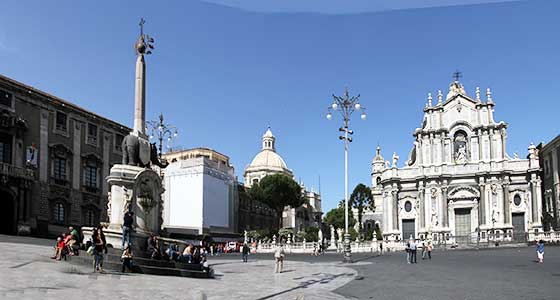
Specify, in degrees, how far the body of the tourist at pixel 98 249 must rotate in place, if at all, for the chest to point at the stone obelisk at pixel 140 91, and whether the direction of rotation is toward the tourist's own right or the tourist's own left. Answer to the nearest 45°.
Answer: approximately 180°

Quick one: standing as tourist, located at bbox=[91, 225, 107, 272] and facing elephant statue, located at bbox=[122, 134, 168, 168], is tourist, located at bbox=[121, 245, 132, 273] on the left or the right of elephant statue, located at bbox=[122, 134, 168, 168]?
right

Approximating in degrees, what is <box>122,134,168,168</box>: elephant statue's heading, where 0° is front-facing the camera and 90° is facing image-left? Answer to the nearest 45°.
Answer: approximately 270°

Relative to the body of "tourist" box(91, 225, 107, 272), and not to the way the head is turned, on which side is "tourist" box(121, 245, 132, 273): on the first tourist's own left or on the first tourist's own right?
on the first tourist's own left

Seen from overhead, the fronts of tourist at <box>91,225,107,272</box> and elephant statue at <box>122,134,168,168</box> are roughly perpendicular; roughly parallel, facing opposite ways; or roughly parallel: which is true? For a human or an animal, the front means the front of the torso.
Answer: roughly perpendicular

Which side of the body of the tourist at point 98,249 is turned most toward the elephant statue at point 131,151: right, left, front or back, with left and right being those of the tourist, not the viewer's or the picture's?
back

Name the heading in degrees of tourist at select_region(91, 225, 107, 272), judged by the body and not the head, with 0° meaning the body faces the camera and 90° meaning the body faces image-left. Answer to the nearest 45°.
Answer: approximately 0°

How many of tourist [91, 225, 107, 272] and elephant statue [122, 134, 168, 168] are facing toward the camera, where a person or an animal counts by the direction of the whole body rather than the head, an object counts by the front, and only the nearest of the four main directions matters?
1

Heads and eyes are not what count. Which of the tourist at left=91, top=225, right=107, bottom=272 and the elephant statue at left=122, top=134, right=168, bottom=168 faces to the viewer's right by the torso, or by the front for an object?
the elephant statue
